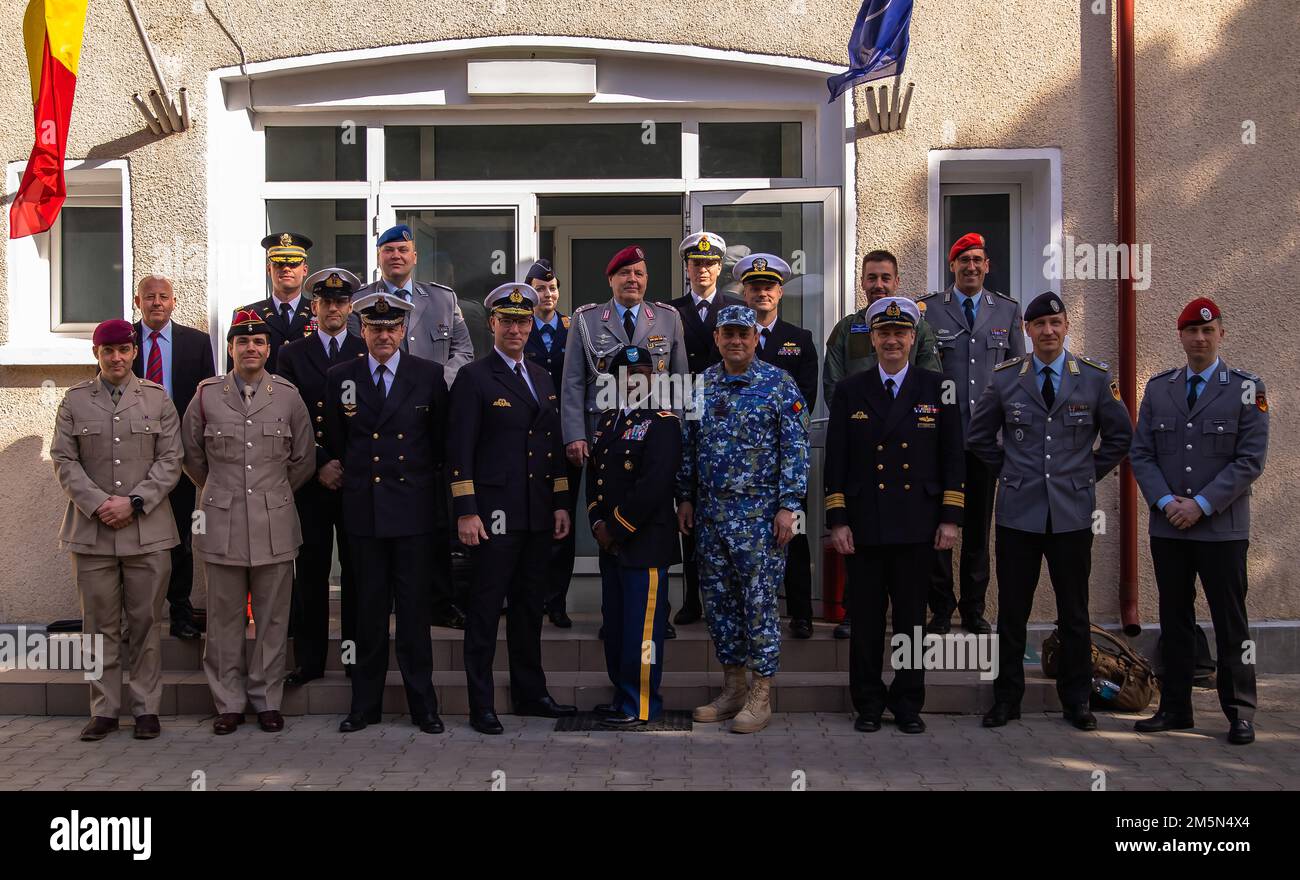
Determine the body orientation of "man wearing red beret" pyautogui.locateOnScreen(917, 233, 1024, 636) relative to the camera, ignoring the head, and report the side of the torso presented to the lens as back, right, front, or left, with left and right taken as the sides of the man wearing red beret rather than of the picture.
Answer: front

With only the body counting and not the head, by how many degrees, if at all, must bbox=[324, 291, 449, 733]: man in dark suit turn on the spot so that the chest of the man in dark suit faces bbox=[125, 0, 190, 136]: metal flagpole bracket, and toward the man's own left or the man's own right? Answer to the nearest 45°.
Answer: approximately 135° to the man's own right

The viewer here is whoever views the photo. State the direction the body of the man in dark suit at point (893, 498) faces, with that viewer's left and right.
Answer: facing the viewer

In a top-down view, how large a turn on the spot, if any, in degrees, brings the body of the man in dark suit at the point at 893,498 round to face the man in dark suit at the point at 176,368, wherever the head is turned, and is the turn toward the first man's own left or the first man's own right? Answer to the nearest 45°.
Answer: approximately 90° to the first man's own right

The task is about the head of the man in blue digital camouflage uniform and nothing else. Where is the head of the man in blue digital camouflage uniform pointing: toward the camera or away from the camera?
toward the camera

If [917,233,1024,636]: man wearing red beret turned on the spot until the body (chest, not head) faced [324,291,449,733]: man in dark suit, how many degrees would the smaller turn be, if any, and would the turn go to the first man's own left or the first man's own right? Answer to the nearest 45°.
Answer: approximately 45° to the first man's own right

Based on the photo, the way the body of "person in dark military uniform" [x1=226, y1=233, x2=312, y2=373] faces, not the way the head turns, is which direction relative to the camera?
toward the camera

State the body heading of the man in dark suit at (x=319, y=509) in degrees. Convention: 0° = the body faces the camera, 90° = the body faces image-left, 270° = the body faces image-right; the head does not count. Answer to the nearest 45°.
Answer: approximately 0°

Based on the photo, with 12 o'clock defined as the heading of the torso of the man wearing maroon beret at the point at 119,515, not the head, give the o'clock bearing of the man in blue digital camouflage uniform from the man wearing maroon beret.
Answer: The man in blue digital camouflage uniform is roughly at 10 o'clock from the man wearing maroon beret.

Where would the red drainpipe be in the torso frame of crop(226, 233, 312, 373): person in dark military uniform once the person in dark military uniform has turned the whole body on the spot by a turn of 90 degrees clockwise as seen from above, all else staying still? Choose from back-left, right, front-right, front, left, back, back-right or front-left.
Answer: back

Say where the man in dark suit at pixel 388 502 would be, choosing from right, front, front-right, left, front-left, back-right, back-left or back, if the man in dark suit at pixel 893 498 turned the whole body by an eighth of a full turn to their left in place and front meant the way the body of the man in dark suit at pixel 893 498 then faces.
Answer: back-right

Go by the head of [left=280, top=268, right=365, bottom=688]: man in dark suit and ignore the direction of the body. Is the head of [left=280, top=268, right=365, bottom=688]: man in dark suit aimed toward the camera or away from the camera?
toward the camera

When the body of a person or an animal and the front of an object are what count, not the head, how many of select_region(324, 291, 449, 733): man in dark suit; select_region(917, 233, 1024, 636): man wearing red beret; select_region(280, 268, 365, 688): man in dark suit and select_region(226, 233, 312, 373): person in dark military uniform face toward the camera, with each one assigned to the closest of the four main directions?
4

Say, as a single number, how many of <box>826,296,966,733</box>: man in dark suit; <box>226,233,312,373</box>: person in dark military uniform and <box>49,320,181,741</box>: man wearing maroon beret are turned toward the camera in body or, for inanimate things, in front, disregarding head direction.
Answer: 3

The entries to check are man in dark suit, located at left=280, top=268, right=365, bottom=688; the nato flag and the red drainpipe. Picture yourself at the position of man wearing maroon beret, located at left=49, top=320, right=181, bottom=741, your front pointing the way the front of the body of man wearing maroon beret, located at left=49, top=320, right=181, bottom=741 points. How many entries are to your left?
3
